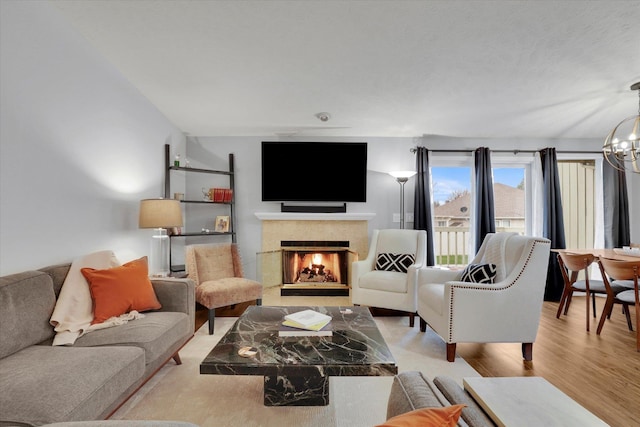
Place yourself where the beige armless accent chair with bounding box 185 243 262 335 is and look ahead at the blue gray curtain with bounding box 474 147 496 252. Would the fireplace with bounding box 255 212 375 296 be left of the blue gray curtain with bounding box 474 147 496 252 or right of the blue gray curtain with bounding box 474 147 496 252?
left

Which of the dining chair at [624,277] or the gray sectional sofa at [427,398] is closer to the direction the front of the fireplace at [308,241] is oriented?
the gray sectional sofa

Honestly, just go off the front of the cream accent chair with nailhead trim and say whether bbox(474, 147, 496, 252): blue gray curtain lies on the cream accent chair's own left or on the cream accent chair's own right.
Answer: on the cream accent chair's own right

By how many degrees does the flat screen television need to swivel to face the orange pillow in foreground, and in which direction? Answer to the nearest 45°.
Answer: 0° — it already faces it

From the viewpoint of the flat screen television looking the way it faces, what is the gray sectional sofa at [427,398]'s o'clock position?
The gray sectional sofa is roughly at 12 o'clock from the flat screen television.

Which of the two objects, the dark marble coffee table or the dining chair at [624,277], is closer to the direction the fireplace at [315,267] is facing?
the dark marble coffee table

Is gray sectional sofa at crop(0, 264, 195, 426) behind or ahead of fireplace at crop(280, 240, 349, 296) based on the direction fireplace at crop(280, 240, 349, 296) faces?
ahead

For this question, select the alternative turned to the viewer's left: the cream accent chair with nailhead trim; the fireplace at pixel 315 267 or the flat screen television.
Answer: the cream accent chair with nailhead trim

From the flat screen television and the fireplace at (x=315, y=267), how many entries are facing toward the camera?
2

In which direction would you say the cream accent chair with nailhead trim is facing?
to the viewer's left

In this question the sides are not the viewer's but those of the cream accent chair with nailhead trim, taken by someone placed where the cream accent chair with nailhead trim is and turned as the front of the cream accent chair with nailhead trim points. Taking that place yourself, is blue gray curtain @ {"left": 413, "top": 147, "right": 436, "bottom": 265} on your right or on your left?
on your right
